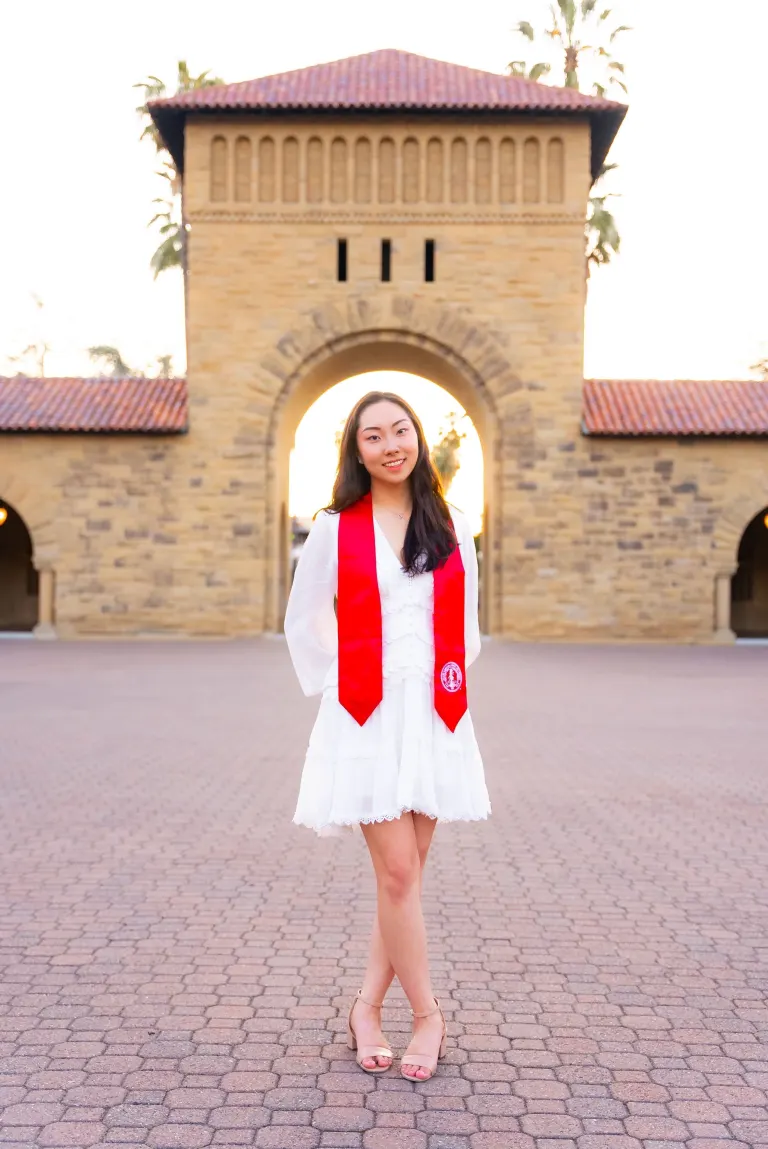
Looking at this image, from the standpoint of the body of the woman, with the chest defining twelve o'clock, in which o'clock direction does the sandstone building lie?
The sandstone building is roughly at 6 o'clock from the woman.

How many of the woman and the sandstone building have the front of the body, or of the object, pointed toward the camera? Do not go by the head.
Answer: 2

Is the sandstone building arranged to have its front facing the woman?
yes

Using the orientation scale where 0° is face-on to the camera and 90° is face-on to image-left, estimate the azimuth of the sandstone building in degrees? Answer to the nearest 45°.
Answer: approximately 0°

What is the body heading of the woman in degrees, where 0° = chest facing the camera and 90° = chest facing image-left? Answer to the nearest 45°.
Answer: approximately 0°
